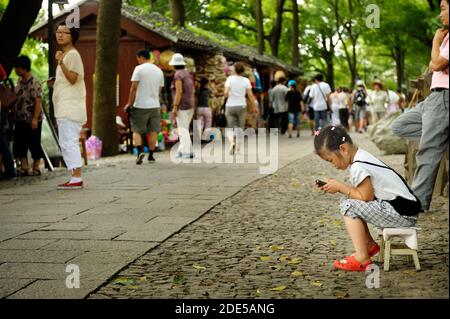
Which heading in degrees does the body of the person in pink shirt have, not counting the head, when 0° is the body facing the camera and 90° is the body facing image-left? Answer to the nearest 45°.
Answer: approximately 90°

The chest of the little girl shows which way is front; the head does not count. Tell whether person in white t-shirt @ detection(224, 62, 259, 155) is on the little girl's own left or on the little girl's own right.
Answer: on the little girl's own right

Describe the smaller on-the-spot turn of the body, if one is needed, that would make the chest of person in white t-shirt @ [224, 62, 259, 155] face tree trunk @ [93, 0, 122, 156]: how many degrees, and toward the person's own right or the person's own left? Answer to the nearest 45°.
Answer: approximately 90° to the person's own left

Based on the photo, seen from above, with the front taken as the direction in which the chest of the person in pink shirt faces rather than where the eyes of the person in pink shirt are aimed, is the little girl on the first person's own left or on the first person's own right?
on the first person's own left

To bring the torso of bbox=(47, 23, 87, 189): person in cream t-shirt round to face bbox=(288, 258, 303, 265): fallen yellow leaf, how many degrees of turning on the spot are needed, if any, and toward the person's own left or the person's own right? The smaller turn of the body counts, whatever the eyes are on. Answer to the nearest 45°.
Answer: approximately 90° to the person's own left

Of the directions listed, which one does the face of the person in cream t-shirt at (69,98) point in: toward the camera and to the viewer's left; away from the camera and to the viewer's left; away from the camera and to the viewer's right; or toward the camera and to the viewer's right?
toward the camera and to the viewer's left

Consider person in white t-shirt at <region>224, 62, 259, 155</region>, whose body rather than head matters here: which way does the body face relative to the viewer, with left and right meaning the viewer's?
facing away from the viewer

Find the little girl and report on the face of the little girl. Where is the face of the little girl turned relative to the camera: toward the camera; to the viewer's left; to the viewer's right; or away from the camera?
to the viewer's left

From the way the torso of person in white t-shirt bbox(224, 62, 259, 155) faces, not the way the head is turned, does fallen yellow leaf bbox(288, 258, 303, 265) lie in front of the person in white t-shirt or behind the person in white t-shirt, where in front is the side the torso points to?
behind

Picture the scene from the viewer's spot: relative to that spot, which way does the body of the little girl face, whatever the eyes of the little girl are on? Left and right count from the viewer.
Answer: facing to the left of the viewer

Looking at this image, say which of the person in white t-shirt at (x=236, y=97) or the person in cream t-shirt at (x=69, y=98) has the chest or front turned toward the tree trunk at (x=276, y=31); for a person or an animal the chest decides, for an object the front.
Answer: the person in white t-shirt at (x=236, y=97)

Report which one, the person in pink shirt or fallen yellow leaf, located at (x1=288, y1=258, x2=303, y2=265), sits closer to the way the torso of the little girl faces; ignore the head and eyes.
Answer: the fallen yellow leaf

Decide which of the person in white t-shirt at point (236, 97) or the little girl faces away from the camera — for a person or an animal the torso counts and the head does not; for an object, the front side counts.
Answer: the person in white t-shirt

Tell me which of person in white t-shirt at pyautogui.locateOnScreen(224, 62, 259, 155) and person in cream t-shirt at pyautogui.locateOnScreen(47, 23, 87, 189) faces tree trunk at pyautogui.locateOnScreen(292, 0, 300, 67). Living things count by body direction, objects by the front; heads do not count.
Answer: person in white t-shirt at pyautogui.locateOnScreen(224, 62, 259, 155)

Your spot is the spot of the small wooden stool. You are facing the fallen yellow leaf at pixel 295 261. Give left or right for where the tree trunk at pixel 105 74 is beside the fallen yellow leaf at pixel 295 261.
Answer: right

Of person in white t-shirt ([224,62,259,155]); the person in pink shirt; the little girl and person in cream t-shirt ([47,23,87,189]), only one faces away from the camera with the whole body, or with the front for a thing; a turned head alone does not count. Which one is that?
person in white t-shirt ([224,62,259,155])
